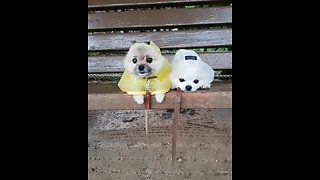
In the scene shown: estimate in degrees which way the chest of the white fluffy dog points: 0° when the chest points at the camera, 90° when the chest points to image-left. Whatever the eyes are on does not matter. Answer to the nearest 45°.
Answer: approximately 0°

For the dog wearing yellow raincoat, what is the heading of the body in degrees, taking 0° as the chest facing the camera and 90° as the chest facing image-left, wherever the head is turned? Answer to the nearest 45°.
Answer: approximately 0°

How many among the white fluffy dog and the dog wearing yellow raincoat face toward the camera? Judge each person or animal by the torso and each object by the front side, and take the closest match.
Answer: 2
